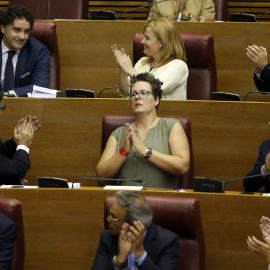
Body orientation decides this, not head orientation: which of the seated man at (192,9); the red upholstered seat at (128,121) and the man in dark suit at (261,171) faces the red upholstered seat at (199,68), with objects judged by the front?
the seated man

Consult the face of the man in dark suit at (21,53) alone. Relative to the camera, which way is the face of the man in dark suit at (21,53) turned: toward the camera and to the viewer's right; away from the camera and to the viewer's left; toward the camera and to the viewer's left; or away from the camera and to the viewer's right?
toward the camera and to the viewer's right

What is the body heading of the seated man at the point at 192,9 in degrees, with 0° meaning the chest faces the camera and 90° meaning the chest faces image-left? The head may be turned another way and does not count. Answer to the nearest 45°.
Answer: approximately 0°

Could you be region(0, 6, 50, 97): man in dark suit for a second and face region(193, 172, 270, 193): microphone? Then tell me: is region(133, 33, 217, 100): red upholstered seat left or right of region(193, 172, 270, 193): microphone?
left

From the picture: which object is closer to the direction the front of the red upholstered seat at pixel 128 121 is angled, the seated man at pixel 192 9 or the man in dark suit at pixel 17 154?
the man in dark suit

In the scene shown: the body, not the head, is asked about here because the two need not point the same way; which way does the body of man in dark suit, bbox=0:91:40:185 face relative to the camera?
to the viewer's right

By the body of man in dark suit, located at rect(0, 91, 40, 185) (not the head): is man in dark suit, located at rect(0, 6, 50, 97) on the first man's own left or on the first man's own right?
on the first man's own left

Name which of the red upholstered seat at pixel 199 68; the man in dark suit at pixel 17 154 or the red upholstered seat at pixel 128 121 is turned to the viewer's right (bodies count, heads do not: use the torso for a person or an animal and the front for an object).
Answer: the man in dark suit

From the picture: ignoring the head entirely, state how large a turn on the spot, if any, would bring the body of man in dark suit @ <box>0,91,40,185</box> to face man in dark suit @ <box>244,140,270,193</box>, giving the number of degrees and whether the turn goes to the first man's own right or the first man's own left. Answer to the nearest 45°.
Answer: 0° — they already face them
